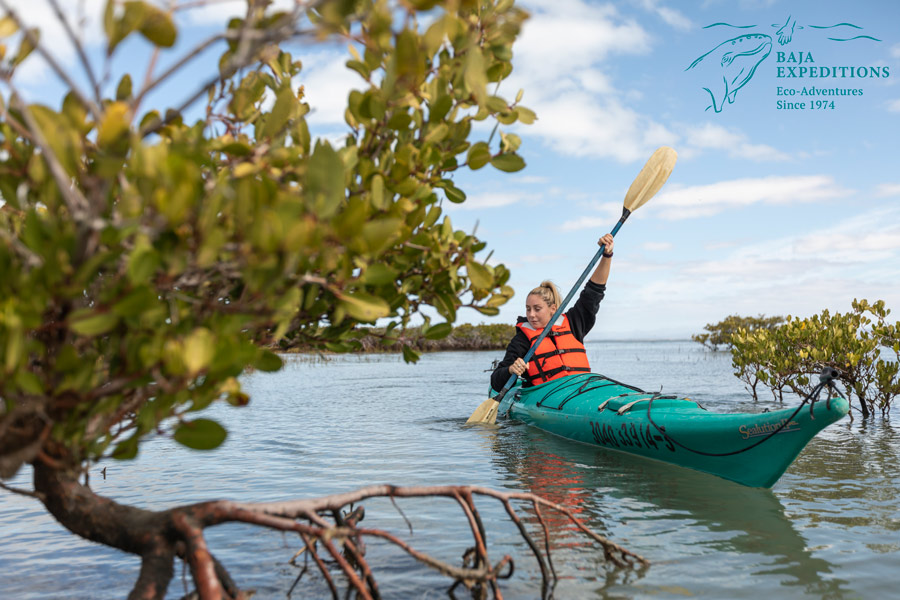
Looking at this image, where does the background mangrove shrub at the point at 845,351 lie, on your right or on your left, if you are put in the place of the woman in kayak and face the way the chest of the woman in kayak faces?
on your left

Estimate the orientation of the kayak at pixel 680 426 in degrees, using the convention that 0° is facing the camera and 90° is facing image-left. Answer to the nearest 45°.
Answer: approximately 315°

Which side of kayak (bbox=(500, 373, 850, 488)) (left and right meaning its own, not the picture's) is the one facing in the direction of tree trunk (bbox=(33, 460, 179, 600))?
right

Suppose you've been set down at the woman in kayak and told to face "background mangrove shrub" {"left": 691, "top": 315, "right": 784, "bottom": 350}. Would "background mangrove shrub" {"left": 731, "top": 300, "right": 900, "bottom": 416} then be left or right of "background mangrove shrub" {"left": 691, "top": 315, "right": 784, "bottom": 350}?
right

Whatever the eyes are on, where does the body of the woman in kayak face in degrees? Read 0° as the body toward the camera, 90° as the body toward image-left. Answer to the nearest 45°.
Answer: approximately 0°
